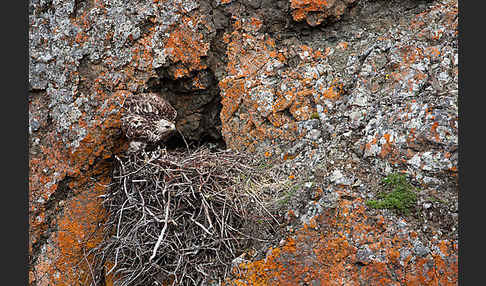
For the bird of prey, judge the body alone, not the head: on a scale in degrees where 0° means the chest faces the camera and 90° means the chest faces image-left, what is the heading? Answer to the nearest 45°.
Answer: approximately 270°

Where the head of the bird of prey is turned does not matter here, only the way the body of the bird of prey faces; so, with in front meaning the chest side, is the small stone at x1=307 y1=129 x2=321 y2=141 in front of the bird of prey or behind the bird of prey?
in front
